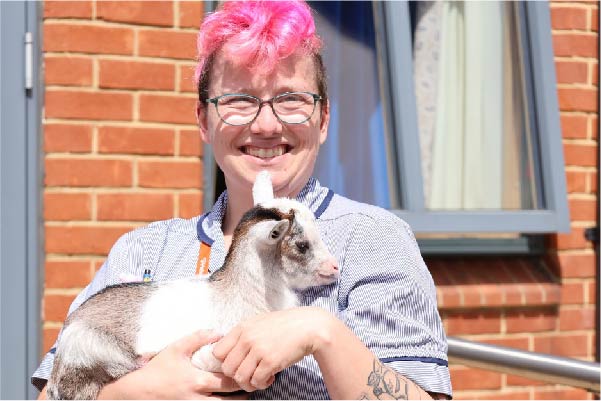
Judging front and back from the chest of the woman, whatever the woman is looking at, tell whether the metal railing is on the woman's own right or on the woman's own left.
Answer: on the woman's own left

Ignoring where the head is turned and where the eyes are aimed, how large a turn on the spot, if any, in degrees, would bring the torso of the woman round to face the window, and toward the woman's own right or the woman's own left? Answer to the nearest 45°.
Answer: approximately 135° to the woman's own left

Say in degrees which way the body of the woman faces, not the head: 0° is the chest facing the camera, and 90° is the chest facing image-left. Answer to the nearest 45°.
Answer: approximately 0°

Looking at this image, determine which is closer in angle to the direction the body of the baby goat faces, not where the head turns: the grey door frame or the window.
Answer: the window

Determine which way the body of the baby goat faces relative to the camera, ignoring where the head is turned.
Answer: to the viewer's right

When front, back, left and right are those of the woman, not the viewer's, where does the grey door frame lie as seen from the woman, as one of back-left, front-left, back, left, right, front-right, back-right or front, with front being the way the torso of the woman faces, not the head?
back-right

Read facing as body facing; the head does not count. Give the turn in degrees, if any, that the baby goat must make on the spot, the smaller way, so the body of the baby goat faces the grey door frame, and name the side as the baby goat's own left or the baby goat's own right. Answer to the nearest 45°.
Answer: approximately 135° to the baby goat's own left

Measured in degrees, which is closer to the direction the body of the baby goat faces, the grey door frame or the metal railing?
the metal railing
